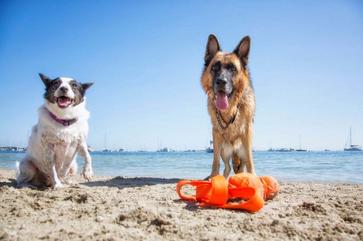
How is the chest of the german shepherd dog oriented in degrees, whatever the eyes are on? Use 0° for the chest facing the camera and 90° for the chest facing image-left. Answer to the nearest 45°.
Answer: approximately 0°

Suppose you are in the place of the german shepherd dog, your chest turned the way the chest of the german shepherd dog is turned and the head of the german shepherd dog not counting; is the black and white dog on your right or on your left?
on your right

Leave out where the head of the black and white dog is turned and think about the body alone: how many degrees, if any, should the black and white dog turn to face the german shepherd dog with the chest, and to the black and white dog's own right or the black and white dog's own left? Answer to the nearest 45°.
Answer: approximately 45° to the black and white dog's own left

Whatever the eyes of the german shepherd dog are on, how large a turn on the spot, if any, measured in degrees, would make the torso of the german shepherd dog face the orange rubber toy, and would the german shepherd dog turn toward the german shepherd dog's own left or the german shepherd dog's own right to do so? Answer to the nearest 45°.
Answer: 0° — it already faces it

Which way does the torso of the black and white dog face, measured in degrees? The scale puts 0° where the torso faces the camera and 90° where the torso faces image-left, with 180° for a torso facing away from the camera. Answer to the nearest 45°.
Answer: approximately 315°

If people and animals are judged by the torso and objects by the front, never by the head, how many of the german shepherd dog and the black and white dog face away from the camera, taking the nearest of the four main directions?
0
